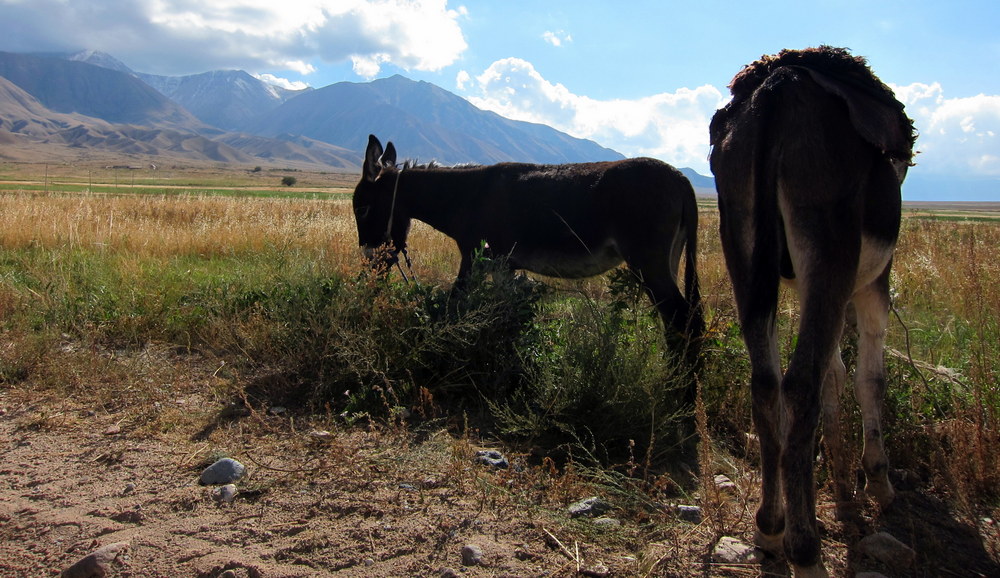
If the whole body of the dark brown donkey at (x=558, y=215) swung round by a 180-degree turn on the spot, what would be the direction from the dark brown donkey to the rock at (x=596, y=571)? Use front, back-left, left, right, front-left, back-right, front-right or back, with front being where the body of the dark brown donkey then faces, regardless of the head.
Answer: right

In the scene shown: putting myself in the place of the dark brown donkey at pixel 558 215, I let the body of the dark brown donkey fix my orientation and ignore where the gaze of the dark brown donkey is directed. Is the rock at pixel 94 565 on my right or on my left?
on my left

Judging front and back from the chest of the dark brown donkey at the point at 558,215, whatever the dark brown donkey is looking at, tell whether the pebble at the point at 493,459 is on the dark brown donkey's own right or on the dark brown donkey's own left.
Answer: on the dark brown donkey's own left

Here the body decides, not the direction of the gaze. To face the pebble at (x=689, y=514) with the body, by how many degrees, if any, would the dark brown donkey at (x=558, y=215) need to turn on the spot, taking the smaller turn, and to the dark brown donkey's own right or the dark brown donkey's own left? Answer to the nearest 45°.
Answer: approximately 90° to the dark brown donkey's own left

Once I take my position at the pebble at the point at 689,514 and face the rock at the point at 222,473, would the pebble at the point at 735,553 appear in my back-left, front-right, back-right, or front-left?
back-left

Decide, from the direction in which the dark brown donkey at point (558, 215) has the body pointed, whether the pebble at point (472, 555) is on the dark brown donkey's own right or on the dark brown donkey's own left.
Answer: on the dark brown donkey's own left

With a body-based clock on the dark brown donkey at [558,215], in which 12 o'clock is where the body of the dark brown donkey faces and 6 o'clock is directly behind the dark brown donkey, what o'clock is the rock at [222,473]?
The rock is roughly at 10 o'clock from the dark brown donkey.

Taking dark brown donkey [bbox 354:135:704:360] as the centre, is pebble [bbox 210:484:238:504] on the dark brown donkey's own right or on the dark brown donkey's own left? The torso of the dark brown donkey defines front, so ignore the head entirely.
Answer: on the dark brown donkey's own left

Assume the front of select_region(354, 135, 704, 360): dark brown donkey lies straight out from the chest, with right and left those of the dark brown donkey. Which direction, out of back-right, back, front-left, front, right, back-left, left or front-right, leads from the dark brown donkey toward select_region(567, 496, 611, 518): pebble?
left

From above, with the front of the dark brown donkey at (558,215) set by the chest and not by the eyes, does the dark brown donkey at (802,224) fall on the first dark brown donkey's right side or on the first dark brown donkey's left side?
on the first dark brown donkey's left side

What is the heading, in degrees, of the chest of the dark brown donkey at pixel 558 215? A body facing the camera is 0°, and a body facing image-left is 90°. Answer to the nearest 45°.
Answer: approximately 90°
